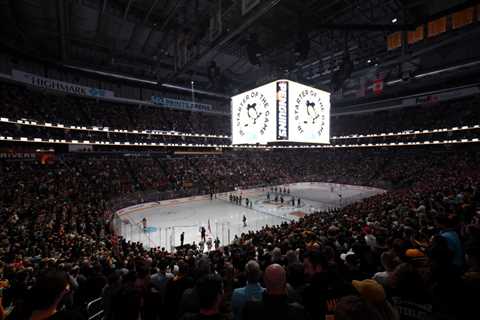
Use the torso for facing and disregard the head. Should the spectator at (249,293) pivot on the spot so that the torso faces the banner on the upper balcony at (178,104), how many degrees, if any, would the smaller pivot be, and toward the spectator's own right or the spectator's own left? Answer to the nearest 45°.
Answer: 0° — they already face it

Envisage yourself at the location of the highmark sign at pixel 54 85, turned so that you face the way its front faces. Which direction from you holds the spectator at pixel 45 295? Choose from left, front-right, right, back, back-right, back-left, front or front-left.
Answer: front-right

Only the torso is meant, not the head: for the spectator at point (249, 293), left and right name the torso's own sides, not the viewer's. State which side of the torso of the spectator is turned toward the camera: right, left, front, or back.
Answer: back

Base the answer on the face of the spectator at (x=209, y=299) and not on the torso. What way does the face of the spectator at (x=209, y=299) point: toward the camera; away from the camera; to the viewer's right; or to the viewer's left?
away from the camera

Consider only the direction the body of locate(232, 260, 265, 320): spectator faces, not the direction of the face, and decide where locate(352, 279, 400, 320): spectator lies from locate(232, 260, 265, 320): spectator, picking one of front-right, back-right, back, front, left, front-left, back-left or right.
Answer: back-right

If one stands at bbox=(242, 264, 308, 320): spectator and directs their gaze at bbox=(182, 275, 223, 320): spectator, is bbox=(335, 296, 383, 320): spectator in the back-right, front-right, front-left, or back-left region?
back-left

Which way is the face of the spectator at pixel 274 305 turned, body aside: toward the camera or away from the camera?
away from the camera

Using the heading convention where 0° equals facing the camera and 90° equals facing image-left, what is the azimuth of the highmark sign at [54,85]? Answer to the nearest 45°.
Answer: approximately 315°

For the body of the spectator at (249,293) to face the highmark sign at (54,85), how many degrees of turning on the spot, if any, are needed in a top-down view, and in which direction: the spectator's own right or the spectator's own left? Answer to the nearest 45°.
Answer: approximately 45° to the spectator's own left

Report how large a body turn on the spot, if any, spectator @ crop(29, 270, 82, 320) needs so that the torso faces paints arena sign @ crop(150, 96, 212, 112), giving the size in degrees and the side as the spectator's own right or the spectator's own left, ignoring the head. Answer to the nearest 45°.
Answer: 0° — they already face it

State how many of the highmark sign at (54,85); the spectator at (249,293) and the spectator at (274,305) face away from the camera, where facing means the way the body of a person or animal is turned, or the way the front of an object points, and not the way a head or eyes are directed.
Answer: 2

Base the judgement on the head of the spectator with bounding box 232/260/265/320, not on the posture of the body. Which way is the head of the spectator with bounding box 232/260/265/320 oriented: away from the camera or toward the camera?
away from the camera

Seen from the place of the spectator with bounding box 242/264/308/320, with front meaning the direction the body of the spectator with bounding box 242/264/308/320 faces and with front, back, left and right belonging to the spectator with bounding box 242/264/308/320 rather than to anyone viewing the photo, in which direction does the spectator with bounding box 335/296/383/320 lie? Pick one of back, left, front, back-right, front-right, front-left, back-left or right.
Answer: back-right

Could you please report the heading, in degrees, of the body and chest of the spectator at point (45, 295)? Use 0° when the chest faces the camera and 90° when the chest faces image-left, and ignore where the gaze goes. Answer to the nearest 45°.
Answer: approximately 225°

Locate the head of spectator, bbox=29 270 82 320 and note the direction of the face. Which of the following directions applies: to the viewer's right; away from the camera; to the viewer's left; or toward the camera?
away from the camera

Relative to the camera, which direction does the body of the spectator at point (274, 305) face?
away from the camera

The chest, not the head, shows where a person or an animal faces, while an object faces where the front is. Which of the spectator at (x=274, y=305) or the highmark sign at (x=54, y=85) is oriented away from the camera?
the spectator

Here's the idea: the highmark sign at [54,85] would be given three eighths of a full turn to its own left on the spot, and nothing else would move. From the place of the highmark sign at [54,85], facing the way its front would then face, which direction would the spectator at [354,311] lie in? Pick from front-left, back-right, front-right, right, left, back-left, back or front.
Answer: back

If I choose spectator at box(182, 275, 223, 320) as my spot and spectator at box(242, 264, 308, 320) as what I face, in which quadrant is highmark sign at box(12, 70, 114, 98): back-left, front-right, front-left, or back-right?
back-left
